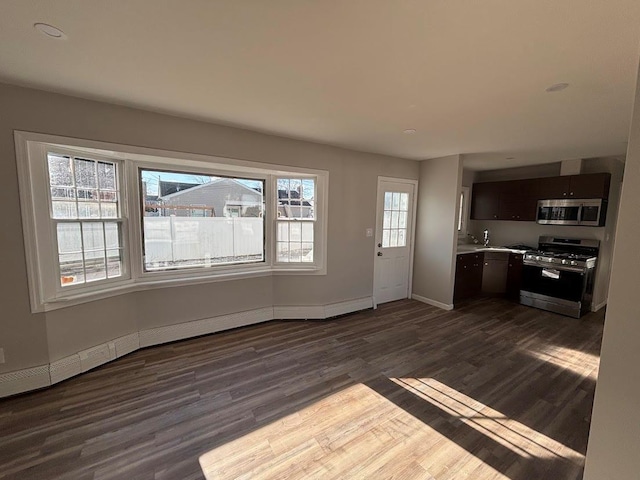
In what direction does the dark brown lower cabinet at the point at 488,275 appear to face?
toward the camera

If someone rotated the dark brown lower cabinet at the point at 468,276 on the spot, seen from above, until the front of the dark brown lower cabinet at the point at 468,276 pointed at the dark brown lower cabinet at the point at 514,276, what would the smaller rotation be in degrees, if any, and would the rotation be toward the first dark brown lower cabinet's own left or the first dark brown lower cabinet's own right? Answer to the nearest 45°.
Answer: approximately 90° to the first dark brown lower cabinet's own left

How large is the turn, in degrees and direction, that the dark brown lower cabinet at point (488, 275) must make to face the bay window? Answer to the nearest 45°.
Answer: approximately 45° to its right

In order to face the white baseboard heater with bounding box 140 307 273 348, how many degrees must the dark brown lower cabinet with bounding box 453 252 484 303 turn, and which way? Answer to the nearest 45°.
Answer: approximately 90° to its right

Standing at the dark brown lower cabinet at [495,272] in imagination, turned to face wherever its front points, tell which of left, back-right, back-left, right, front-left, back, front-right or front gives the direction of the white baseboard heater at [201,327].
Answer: front-right

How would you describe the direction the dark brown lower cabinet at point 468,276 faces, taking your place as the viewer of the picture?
facing the viewer and to the right of the viewer

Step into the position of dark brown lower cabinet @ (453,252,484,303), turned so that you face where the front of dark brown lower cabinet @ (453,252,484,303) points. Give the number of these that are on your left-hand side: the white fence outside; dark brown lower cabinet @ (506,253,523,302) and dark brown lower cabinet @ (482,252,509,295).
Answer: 2

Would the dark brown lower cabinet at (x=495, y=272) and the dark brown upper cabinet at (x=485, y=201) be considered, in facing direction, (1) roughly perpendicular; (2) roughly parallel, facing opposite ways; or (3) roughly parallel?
roughly parallel

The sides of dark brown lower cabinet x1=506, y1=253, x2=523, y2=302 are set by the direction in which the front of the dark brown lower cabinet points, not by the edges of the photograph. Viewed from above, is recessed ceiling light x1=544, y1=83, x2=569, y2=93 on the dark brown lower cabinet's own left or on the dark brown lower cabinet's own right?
on the dark brown lower cabinet's own left

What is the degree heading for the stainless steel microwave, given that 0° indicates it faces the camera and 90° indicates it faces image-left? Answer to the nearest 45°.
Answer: approximately 0°

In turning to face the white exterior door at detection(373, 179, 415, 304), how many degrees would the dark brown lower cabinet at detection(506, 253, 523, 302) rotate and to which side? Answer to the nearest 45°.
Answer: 0° — it already faces it

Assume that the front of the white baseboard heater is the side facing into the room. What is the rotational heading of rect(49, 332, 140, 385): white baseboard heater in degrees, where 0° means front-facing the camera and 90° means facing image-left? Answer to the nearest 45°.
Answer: approximately 315°

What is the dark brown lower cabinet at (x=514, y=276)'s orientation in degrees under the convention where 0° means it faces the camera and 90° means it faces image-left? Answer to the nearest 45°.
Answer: approximately 45°

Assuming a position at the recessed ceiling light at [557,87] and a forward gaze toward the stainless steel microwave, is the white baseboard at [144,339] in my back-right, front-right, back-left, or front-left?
back-left

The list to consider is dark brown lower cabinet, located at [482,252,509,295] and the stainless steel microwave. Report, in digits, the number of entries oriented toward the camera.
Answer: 2

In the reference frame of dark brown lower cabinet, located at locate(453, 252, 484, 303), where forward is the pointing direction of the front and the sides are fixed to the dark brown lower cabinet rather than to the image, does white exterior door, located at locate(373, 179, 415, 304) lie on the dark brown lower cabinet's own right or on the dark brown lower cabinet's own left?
on the dark brown lower cabinet's own right
